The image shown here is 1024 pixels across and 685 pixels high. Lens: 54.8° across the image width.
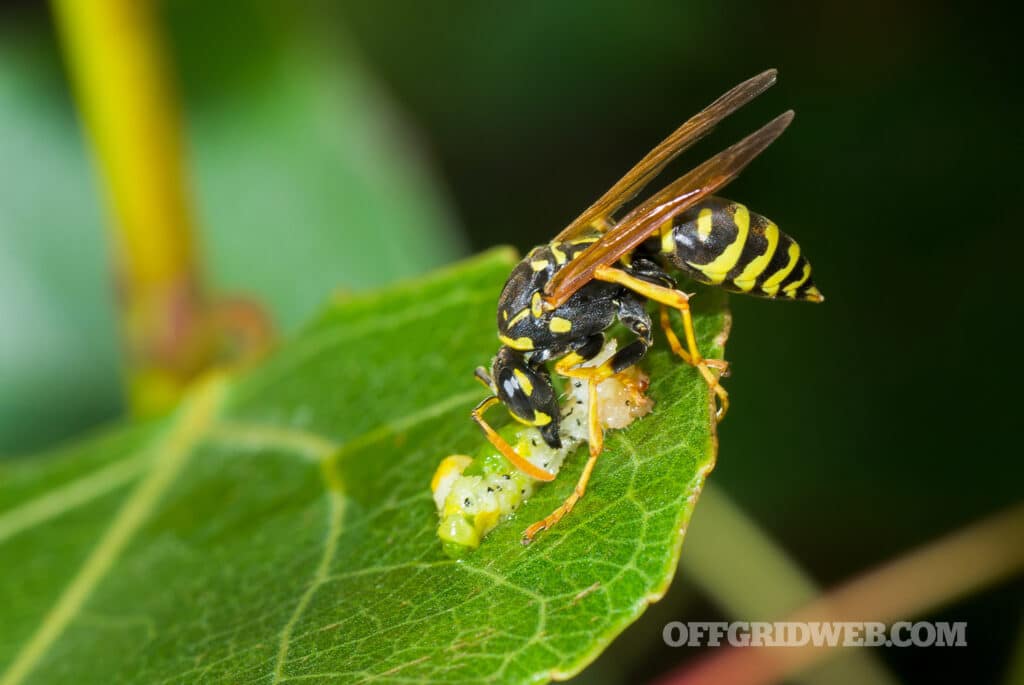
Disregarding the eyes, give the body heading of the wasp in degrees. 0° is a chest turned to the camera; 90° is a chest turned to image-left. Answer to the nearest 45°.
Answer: approximately 90°
